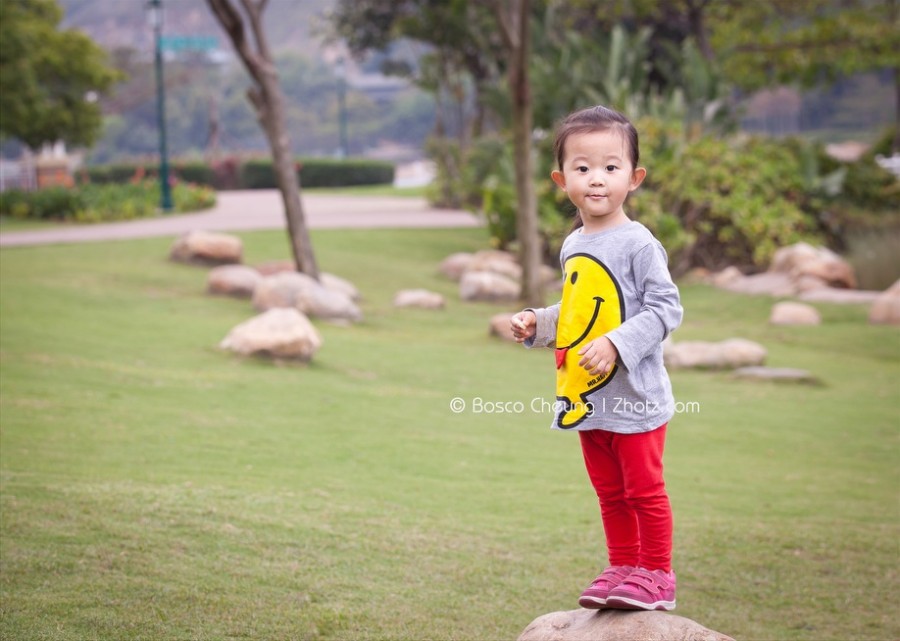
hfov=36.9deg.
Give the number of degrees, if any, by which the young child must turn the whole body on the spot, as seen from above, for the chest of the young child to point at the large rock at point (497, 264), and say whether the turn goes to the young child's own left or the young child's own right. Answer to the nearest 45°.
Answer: approximately 135° to the young child's own right

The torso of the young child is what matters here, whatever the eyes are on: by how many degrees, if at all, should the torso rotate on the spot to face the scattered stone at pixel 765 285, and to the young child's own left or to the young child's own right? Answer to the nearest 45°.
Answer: approximately 135° to the young child's own right

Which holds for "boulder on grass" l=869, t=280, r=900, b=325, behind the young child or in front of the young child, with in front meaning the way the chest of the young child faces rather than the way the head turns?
behind

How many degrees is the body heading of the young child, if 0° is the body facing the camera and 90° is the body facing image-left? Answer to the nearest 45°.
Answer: approximately 45°

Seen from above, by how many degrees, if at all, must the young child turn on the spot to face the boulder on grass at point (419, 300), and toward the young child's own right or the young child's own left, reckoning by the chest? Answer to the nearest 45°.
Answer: approximately 135° to the young child's own right

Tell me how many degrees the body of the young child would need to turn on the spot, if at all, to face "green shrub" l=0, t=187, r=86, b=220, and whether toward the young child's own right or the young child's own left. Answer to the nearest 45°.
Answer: approximately 90° to the young child's own right

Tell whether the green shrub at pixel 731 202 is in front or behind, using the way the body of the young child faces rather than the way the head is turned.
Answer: behind

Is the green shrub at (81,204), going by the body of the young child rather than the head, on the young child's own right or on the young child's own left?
on the young child's own right
